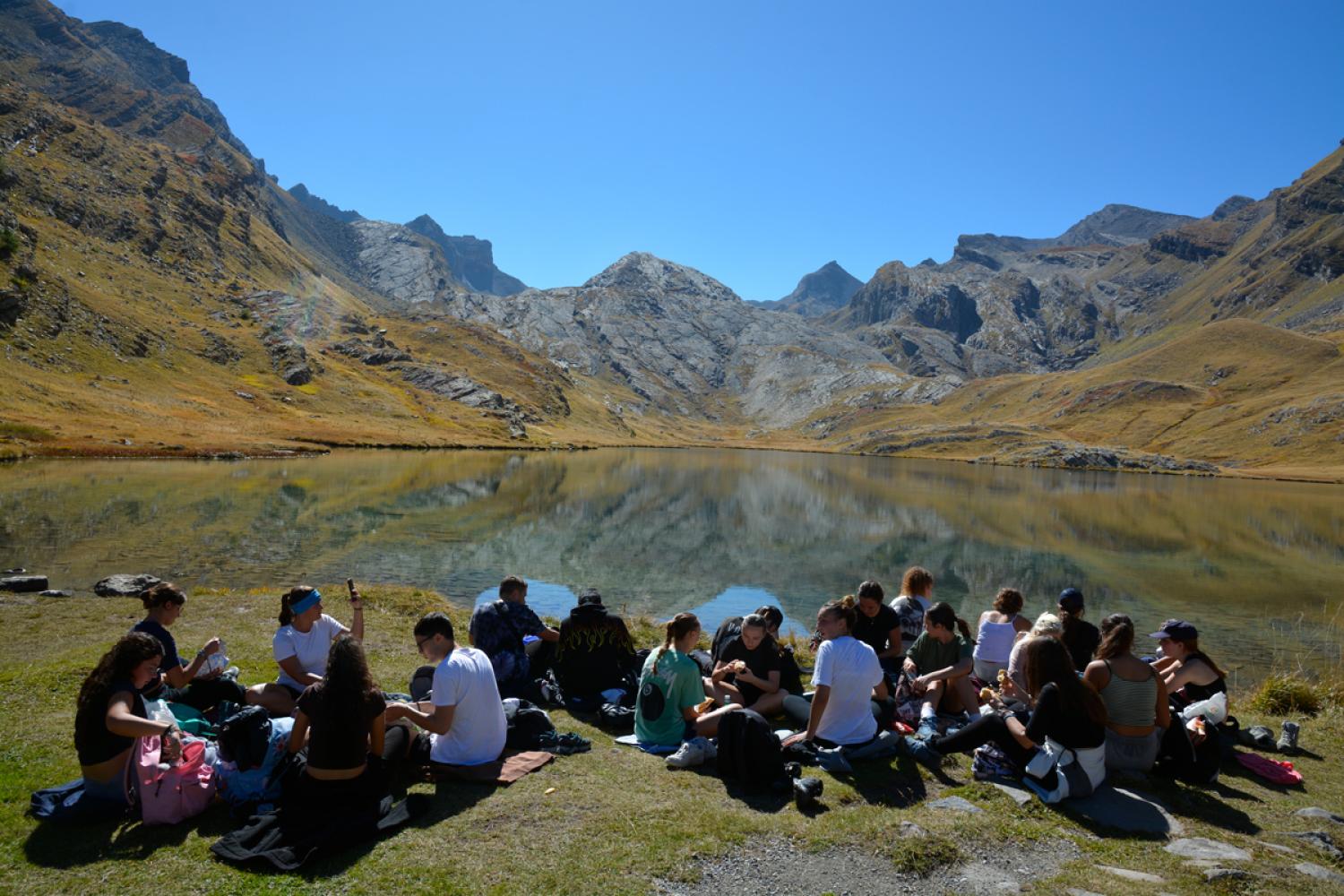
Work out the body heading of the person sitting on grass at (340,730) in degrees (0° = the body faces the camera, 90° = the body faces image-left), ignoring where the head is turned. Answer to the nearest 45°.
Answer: approximately 180°

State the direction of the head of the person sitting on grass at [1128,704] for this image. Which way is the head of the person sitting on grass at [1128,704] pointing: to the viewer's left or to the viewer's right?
to the viewer's left

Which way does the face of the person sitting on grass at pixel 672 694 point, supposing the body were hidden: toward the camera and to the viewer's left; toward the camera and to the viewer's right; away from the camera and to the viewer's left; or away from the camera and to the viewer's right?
away from the camera and to the viewer's right

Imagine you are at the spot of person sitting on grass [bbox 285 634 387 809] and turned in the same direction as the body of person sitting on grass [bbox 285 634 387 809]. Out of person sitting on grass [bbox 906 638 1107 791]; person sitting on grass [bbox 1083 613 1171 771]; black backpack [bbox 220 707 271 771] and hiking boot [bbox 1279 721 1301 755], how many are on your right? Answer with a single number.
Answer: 3

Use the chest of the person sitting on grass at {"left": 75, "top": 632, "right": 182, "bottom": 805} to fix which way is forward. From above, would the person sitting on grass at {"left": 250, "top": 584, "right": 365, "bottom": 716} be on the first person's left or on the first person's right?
on the first person's left

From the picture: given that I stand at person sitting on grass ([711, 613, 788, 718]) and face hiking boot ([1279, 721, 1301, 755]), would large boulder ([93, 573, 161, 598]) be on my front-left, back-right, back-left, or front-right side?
back-left

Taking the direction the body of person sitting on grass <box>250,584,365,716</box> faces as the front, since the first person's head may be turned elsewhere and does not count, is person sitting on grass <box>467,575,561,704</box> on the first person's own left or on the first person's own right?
on the first person's own left

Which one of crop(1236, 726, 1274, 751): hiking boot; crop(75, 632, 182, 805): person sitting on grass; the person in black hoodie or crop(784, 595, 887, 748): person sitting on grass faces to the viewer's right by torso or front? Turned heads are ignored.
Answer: crop(75, 632, 182, 805): person sitting on grass

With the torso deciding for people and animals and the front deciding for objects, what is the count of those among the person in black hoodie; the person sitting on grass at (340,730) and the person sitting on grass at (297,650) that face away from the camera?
2

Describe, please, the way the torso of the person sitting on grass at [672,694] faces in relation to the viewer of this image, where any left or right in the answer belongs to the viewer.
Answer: facing away from the viewer and to the right of the viewer

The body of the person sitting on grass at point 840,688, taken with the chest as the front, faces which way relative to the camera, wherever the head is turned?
away from the camera
